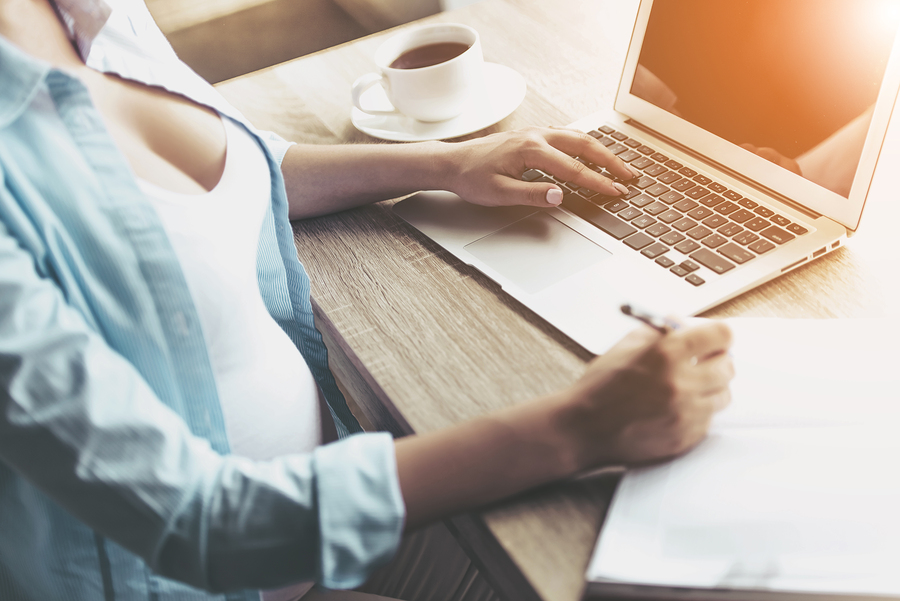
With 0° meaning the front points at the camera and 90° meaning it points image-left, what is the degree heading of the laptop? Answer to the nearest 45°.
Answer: approximately 45°
